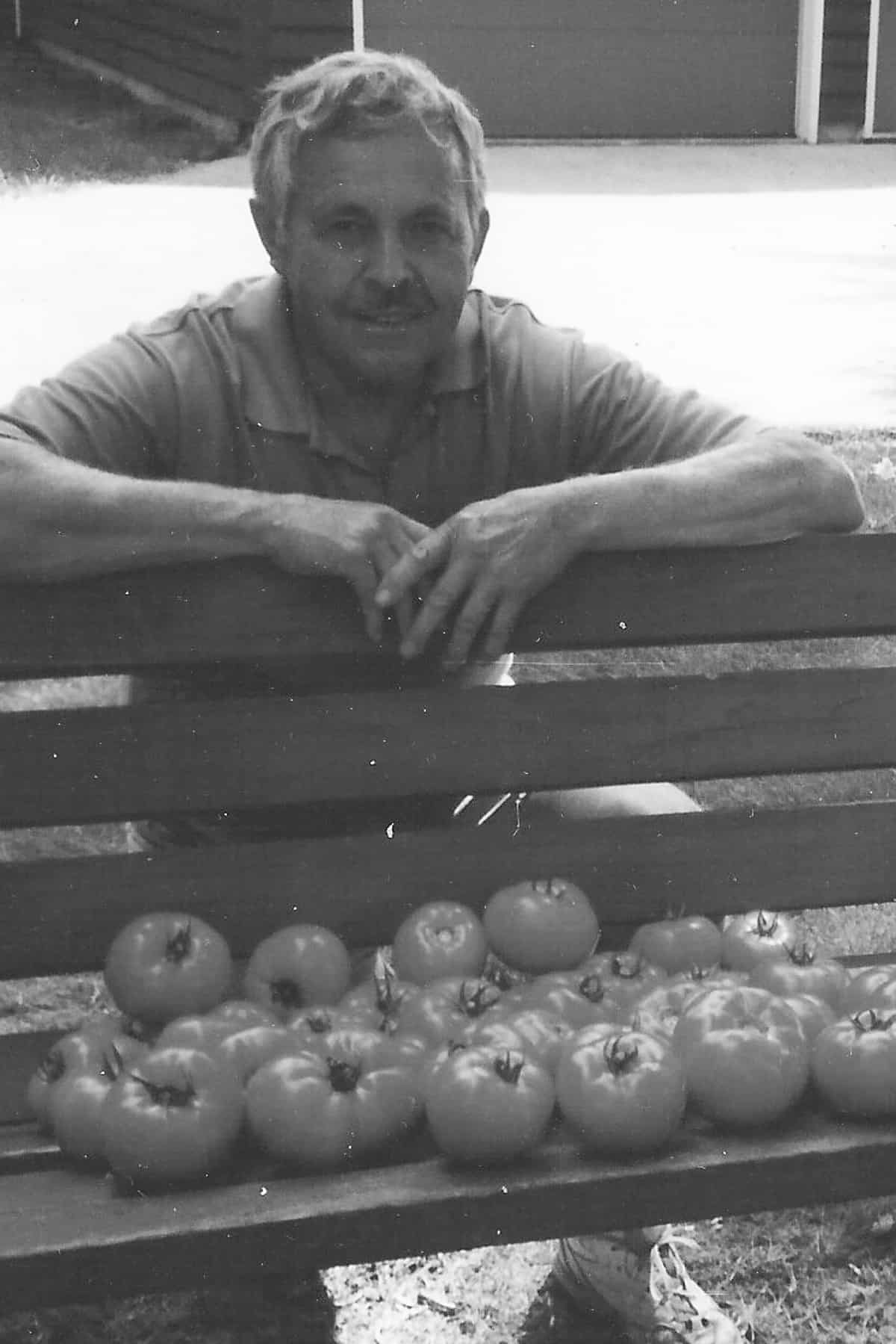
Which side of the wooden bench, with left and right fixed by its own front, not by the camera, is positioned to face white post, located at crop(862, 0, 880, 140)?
back

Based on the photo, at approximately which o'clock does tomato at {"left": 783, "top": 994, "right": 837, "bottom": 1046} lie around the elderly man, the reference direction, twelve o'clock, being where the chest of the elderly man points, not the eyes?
The tomato is roughly at 11 o'clock from the elderly man.

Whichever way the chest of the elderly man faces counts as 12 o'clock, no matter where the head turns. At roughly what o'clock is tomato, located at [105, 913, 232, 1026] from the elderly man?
The tomato is roughly at 1 o'clock from the elderly man.

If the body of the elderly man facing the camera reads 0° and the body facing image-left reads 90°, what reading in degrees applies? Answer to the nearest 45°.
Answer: approximately 0°

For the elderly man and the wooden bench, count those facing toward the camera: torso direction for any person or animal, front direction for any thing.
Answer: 2
